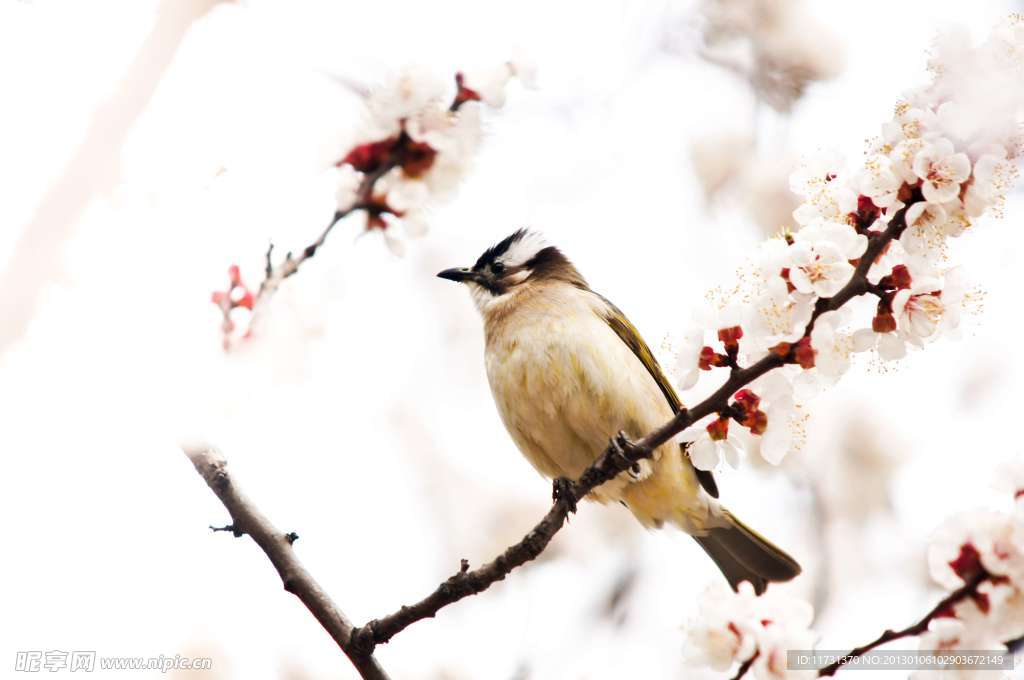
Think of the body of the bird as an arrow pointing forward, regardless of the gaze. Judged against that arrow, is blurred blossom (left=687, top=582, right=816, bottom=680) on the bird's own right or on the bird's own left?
on the bird's own left

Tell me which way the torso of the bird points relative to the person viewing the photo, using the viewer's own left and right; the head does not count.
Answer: facing the viewer and to the left of the viewer

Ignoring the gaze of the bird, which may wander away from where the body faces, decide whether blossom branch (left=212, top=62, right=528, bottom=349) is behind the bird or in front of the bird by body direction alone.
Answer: in front
